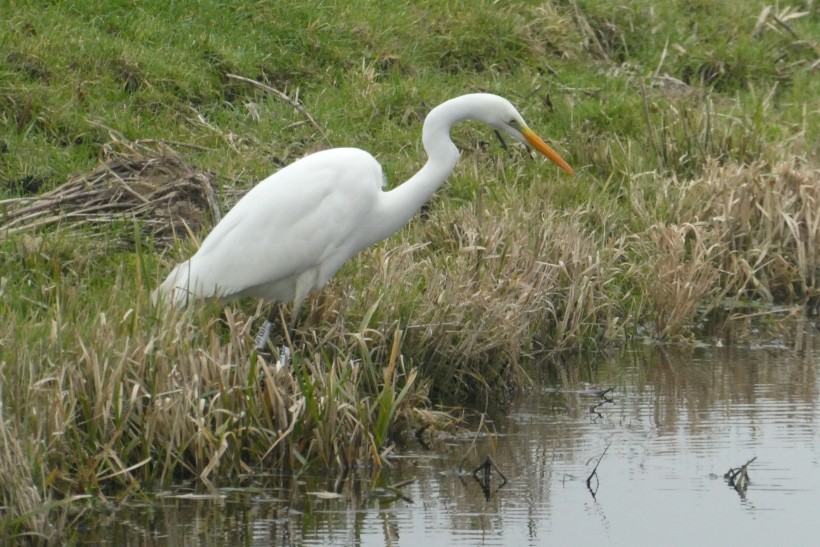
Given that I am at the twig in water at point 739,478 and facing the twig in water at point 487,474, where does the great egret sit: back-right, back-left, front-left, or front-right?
front-right

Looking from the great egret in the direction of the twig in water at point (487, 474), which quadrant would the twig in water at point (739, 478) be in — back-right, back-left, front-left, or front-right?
front-left

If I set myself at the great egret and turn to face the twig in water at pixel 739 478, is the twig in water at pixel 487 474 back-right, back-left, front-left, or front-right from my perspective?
front-right

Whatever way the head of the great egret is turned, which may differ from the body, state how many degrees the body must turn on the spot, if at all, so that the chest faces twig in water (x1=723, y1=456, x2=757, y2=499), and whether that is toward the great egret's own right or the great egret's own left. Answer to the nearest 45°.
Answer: approximately 45° to the great egret's own right

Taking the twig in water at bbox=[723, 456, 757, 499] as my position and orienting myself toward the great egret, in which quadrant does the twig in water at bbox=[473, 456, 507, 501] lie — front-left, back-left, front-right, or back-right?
front-left

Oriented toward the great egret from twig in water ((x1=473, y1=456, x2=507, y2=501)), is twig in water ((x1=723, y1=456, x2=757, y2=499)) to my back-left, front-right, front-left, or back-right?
back-right

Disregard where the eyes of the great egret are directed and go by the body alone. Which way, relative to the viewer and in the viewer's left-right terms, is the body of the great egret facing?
facing to the right of the viewer
